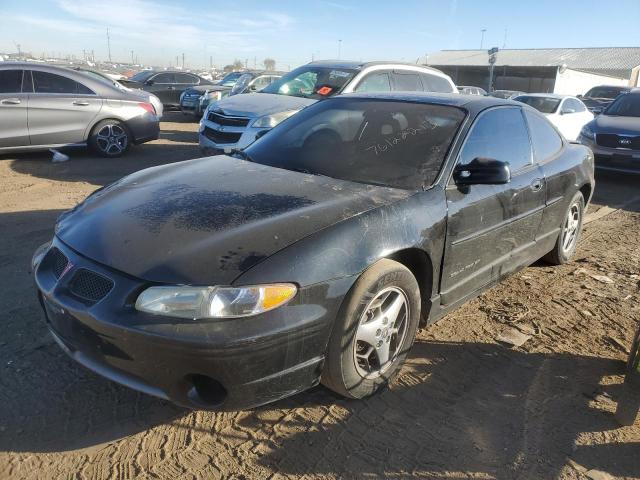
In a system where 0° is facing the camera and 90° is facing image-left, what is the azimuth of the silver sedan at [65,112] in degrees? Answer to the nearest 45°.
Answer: approximately 90°

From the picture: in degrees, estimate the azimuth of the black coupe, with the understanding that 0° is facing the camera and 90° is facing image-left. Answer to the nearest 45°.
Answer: approximately 45°

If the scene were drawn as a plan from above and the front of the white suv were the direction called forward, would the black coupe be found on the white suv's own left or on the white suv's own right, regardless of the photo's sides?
on the white suv's own left

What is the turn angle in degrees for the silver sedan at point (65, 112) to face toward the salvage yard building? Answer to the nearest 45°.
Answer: approximately 135° to its right

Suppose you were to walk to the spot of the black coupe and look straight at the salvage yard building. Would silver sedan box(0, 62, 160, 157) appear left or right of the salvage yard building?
left

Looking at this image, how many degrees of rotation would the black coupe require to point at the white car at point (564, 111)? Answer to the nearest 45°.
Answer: approximately 180°

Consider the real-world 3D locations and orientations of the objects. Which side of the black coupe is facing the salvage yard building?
back

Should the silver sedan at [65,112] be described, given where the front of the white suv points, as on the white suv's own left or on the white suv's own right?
on the white suv's own right

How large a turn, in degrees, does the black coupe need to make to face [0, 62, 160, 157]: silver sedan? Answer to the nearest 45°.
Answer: approximately 90° to its right
